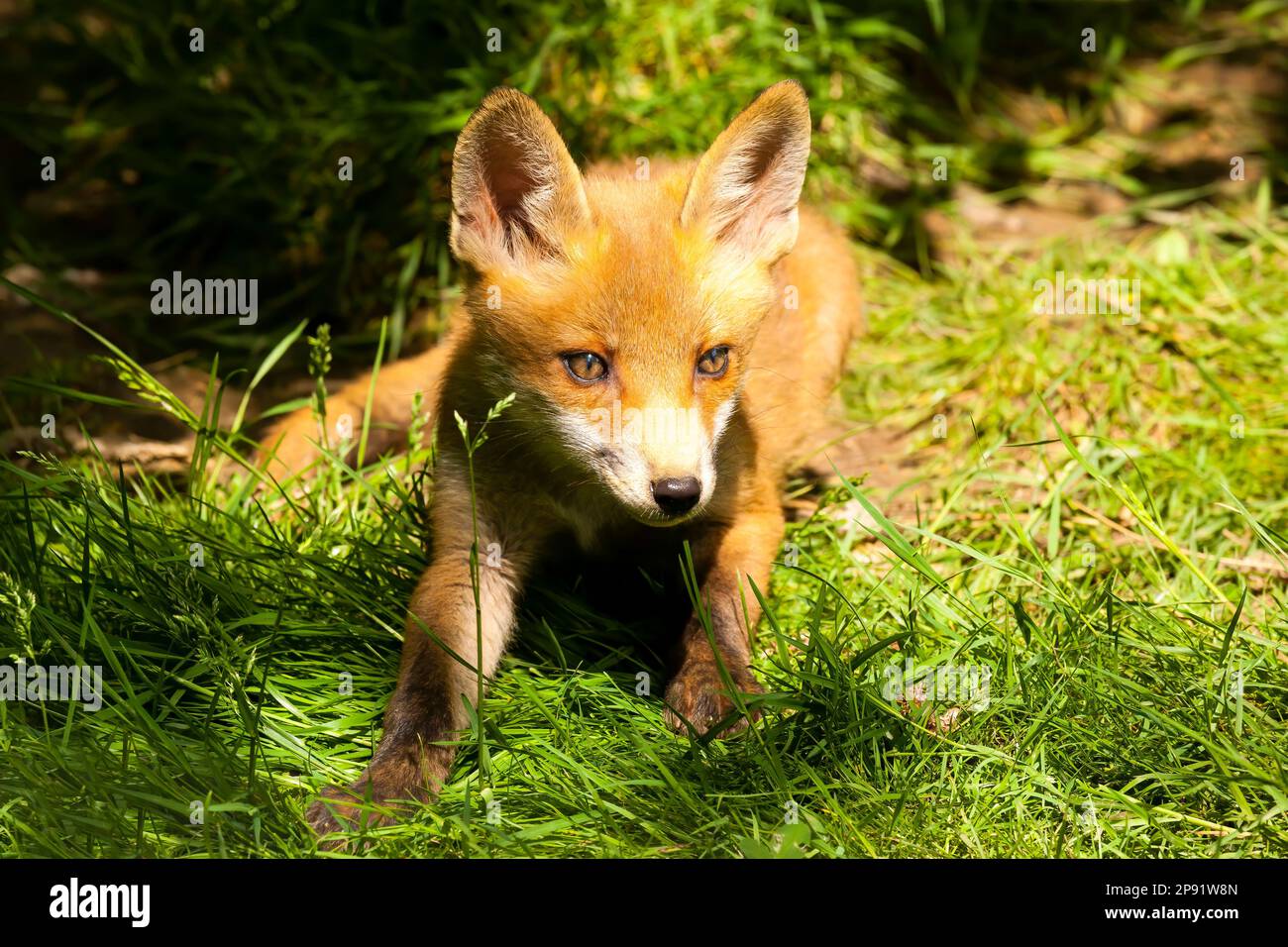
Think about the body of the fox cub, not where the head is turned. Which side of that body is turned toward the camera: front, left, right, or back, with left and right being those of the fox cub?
front
